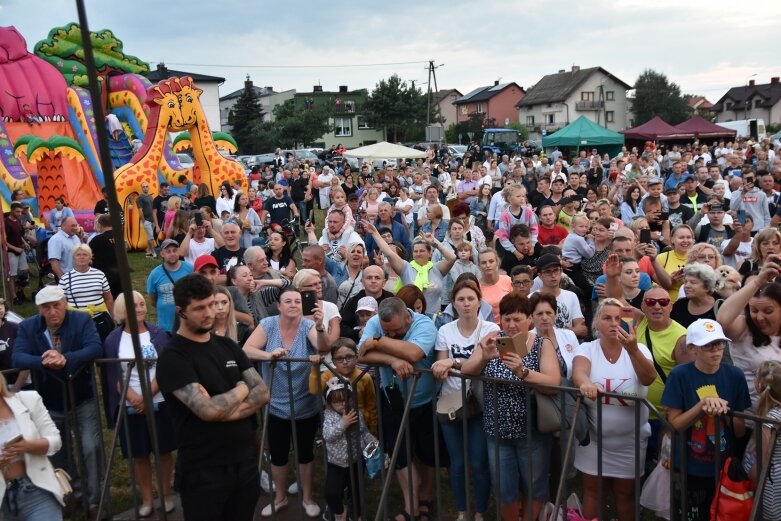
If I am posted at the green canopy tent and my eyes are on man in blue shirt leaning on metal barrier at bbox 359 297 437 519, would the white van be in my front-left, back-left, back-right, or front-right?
back-left

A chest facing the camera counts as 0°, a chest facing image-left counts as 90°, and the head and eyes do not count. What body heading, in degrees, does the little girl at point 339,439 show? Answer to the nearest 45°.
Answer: approximately 315°

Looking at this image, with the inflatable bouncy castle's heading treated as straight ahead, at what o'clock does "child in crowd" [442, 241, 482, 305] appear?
The child in crowd is roughly at 1 o'clock from the inflatable bouncy castle.

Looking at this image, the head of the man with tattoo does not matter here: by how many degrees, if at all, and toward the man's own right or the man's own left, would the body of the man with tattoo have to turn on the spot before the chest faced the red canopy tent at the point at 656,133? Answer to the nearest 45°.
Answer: approximately 90° to the man's own left

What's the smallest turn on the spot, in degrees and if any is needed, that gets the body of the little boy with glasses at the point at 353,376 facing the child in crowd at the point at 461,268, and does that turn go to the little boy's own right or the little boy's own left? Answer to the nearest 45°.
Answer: approximately 135° to the little boy's own left

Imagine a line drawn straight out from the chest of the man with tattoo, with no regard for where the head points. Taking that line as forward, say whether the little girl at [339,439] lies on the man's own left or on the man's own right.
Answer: on the man's own left

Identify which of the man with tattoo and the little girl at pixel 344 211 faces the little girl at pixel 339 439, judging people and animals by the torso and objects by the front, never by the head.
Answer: the little girl at pixel 344 211

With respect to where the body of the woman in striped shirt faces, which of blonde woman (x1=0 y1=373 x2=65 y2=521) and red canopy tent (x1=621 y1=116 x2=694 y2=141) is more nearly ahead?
the blonde woman

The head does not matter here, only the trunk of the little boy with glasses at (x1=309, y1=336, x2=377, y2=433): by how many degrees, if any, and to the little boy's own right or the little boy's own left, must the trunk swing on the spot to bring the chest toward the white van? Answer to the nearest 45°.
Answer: approximately 135° to the little boy's own left
